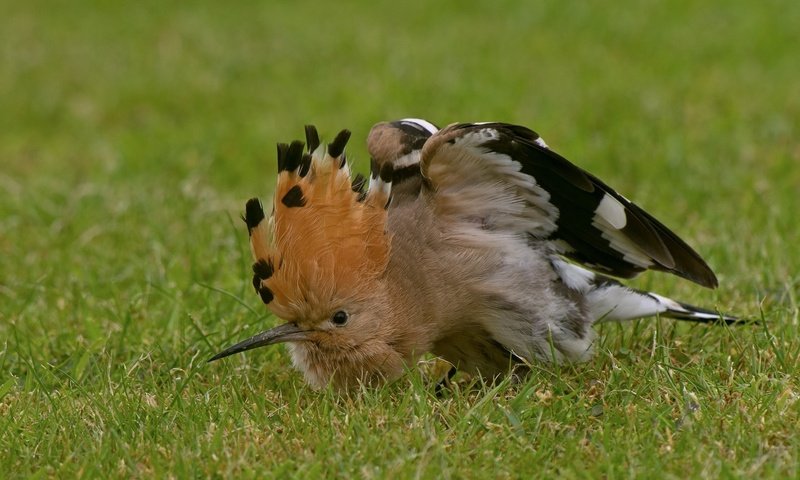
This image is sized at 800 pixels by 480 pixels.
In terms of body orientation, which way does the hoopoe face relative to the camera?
to the viewer's left
